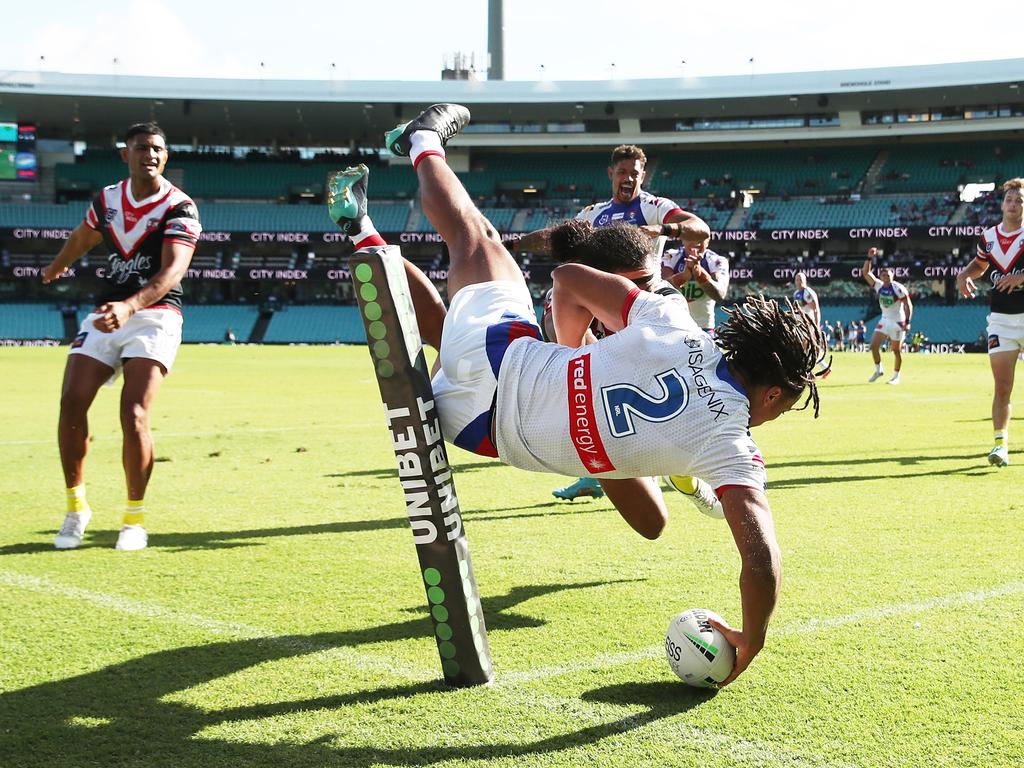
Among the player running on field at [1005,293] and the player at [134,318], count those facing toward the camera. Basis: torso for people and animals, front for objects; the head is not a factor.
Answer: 2

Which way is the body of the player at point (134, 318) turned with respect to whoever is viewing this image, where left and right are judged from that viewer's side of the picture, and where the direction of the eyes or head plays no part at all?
facing the viewer

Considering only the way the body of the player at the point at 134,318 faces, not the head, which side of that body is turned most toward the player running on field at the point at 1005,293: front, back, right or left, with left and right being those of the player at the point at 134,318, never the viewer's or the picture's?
left

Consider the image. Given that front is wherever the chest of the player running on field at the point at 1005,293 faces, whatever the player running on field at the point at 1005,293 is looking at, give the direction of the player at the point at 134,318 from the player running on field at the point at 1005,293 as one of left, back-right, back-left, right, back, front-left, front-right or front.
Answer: front-right

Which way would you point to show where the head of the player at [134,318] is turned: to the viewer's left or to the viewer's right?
to the viewer's right

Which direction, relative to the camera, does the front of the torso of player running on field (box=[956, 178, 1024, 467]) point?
toward the camera
